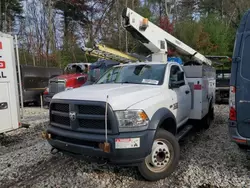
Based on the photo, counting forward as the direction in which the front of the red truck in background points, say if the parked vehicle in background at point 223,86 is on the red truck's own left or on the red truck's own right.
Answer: on the red truck's own left

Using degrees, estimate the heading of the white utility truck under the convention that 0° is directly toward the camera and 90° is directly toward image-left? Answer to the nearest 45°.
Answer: approximately 45°

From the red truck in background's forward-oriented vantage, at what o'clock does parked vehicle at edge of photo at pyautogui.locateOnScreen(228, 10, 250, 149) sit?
The parked vehicle at edge of photo is roughly at 10 o'clock from the red truck in background.

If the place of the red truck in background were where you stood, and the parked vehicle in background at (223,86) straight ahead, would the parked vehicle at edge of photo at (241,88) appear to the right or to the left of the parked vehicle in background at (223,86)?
right

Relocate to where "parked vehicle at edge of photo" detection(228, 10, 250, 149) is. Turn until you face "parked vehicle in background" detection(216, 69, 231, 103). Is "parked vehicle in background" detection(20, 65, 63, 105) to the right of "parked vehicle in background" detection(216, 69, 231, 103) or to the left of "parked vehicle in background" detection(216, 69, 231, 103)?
left

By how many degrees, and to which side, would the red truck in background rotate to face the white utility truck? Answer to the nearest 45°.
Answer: approximately 45° to its left
